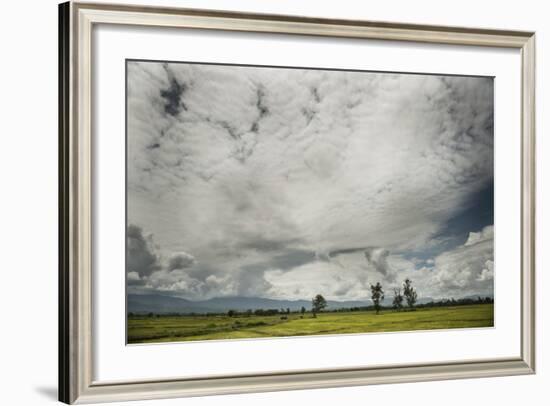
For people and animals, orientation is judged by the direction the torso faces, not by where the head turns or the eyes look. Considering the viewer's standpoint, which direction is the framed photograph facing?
facing the viewer and to the right of the viewer
